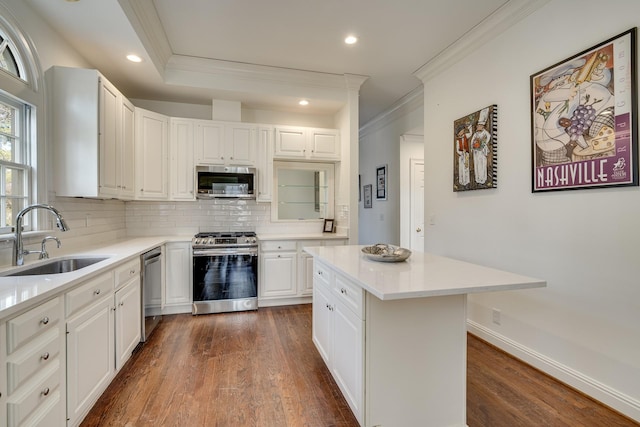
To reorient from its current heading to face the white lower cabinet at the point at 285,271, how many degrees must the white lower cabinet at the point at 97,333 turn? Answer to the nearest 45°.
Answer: approximately 90° to its left

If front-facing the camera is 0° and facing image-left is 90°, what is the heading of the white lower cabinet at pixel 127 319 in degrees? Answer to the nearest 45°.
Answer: approximately 315°

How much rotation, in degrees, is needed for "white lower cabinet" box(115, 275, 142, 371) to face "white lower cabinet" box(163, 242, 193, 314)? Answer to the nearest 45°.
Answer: approximately 90° to its left

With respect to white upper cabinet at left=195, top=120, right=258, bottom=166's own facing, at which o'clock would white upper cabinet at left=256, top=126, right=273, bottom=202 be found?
white upper cabinet at left=256, top=126, right=273, bottom=202 is roughly at 9 o'clock from white upper cabinet at left=195, top=120, right=258, bottom=166.

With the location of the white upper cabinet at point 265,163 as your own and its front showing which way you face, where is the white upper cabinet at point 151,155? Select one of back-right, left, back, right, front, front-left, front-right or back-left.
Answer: right

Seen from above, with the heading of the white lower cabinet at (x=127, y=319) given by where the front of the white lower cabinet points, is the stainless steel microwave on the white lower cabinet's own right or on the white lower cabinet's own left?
on the white lower cabinet's own left

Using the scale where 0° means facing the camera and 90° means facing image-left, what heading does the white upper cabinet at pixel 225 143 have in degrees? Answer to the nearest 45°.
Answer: approximately 0°

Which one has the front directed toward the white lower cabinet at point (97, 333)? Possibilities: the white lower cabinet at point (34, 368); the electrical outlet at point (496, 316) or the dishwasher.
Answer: the electrical outlet

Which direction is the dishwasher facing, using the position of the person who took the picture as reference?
facing to the right of the viewer

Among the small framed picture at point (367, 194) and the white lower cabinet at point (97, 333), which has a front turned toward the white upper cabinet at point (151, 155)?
the small framed picture

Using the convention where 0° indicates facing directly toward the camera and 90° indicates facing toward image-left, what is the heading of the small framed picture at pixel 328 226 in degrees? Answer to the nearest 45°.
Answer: approximately 0°

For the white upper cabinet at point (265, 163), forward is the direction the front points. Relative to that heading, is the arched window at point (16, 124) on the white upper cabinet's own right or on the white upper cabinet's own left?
on the white upper cabinet's own right
